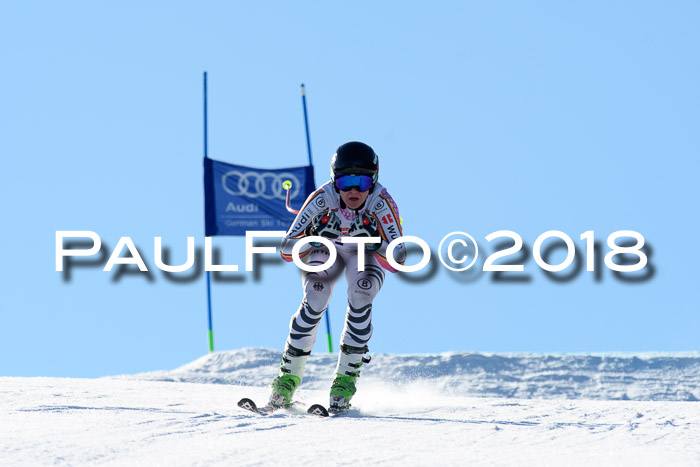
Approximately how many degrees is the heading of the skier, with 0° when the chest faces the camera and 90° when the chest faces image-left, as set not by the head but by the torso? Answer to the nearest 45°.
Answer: approximately 0°
